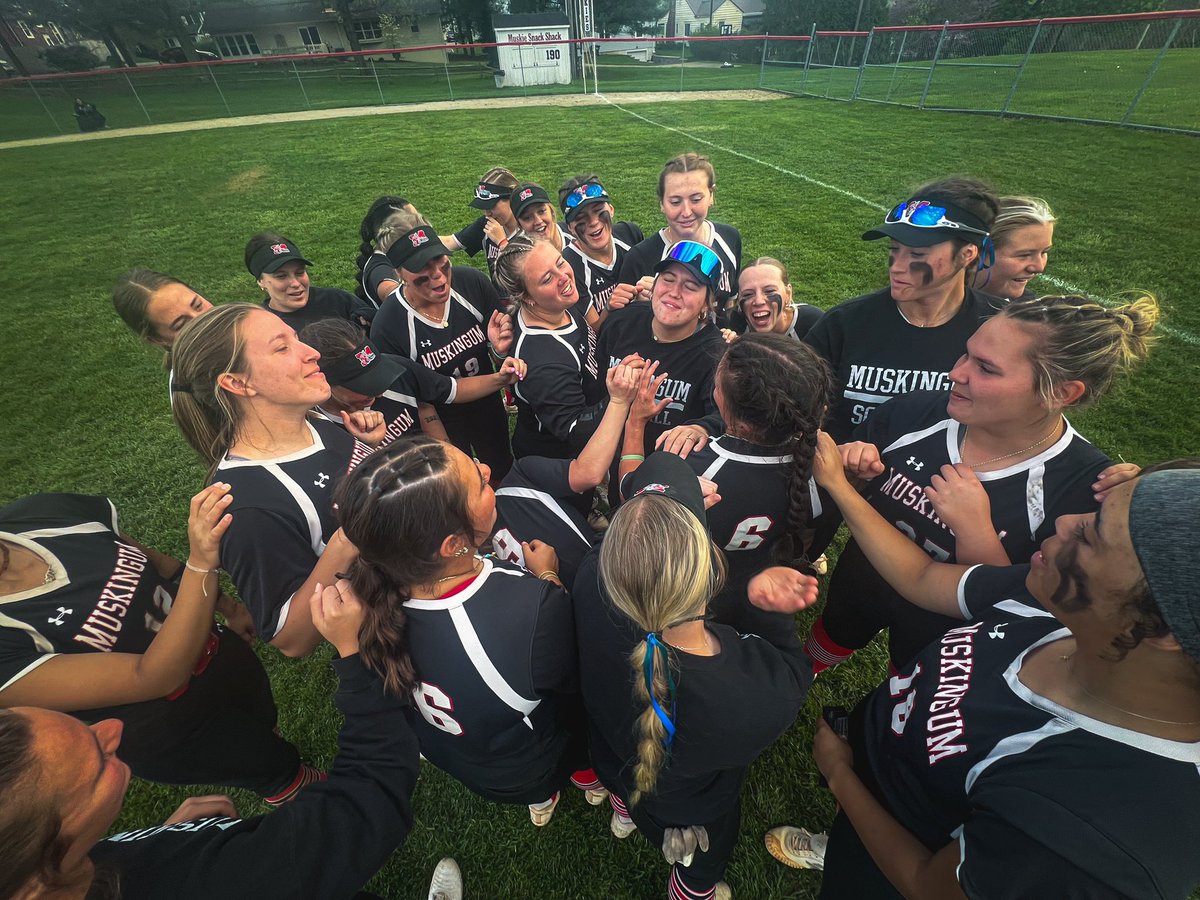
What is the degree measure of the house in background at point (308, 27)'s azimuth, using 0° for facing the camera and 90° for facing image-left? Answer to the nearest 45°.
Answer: approximately 0°

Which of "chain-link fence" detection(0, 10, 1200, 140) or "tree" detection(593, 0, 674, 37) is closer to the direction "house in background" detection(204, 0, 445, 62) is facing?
the chain-link fence

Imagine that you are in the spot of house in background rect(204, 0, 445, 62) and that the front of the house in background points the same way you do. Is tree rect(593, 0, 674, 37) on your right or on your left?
on your left

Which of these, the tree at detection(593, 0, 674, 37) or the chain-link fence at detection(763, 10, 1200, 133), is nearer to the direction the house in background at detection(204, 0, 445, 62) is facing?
the chain-link fence

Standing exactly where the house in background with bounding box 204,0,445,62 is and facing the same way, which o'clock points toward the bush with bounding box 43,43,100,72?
The bush is roughly at 2 o'clock from the house in background.

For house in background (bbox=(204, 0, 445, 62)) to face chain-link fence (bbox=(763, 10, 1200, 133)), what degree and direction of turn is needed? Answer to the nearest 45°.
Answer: approximately 45° to its left
